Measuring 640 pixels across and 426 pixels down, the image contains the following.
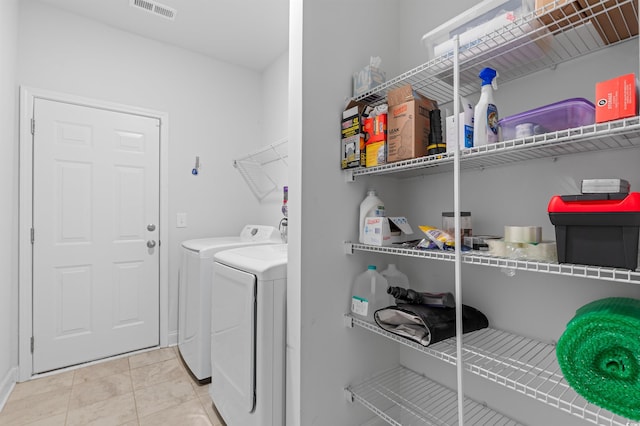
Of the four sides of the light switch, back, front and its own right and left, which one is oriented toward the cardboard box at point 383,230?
front

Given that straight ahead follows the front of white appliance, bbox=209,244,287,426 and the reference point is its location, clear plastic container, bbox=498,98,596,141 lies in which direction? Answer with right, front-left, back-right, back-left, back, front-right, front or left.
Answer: left

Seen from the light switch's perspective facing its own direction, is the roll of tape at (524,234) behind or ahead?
ahead

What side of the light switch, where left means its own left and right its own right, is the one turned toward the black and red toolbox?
front

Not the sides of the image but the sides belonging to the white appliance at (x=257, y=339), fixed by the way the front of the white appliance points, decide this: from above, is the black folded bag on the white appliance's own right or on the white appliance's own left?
on the white appliance's own left

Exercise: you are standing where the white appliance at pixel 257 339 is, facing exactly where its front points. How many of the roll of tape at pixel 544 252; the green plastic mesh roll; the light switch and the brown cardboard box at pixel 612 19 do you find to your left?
3

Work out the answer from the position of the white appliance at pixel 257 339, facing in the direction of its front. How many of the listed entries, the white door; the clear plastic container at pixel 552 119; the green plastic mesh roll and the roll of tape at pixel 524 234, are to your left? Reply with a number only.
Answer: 3

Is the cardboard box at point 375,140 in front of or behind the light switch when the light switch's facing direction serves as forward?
in front

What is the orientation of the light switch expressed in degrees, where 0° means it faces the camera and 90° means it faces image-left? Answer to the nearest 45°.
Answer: approximately 0°

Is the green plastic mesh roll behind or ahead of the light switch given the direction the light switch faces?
ahead

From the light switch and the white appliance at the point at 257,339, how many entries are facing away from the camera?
0

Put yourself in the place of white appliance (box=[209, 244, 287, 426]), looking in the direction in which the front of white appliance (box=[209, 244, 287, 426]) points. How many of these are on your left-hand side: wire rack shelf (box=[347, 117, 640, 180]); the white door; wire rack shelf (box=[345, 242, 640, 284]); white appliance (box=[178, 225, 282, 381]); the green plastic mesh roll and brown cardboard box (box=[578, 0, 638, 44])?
4

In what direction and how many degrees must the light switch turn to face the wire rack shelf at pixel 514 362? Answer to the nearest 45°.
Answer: approximately 45° to its left
